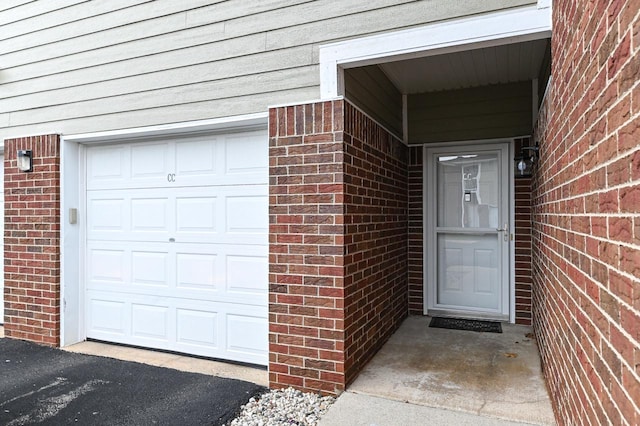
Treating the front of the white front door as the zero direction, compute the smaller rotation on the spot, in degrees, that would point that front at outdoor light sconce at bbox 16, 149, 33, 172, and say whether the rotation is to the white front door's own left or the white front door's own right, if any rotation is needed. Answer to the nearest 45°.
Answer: approximately 45° to the white front door's own right

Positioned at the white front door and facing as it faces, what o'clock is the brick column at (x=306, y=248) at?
The brick column is roughly at 1 o'clock from the white front door.

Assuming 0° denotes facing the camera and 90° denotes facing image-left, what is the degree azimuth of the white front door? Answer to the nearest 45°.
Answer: approximately 0°
